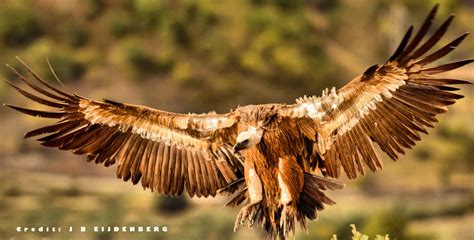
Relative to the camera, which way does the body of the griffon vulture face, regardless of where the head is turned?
toward the camera

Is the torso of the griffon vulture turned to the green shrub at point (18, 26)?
no
